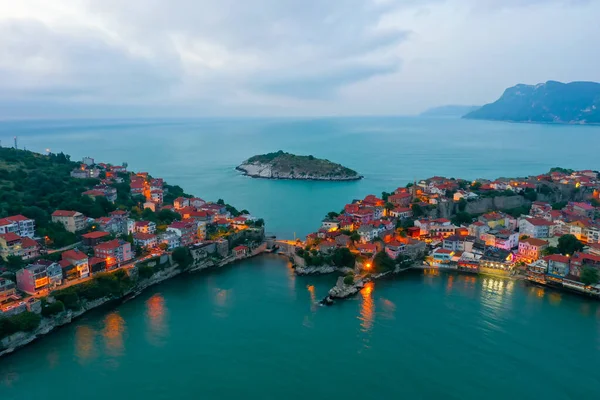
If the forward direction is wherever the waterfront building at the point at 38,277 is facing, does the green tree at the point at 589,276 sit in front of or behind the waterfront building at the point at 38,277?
in front

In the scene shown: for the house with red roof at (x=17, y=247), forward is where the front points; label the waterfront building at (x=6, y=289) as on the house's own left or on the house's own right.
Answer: on the house's own right

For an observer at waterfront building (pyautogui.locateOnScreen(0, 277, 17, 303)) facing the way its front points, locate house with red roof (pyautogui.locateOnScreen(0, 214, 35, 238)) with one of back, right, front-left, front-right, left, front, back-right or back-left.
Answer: back-left

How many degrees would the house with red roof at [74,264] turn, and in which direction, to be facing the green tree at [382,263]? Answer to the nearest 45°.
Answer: approximately 45° to its left

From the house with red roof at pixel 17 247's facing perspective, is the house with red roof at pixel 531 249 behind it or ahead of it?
ahead

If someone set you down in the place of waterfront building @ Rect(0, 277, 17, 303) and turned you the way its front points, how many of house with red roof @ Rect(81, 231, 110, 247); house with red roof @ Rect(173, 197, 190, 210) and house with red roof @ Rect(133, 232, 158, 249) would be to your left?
3

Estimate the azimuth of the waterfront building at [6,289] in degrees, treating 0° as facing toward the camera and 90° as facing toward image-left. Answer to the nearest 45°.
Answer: approximately 315°

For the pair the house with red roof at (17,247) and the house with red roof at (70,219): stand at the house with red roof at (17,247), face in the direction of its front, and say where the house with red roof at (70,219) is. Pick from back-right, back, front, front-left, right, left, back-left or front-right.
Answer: left

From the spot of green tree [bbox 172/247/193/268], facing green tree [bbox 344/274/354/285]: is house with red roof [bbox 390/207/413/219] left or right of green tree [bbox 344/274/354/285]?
left

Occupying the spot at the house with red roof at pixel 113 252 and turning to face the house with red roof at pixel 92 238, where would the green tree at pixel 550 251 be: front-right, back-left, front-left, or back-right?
back-right

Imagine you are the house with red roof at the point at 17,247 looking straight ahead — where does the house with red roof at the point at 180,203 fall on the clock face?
the house with red roof at the point at 180,203 is roughly at 9 o'clock from the house with red roof at the point at 17,247.

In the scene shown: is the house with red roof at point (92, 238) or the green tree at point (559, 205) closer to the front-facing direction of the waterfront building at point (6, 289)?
the green tree

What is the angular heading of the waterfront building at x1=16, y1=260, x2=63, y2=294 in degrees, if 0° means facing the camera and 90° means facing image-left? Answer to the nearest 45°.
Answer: approximately 315°

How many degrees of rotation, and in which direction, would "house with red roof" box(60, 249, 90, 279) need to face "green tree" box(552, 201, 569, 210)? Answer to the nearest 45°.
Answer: approximately 45° to its left

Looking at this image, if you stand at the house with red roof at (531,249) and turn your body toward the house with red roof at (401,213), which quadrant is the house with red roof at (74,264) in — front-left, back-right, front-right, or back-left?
front-left

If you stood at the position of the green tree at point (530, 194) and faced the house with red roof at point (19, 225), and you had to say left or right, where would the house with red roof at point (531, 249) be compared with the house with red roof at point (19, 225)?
left

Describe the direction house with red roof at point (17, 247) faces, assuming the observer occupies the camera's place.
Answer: facing the viewer and to the right of the viewer

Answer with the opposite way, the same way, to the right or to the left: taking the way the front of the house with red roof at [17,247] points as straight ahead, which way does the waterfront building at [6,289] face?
the same way

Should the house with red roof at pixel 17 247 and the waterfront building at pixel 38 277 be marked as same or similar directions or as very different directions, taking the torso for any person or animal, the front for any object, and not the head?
same or similar directions

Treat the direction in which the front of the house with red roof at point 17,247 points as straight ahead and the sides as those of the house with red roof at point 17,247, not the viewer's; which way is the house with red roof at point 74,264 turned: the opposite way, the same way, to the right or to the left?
the same way

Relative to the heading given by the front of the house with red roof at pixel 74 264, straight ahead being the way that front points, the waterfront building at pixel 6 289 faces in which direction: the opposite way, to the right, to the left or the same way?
the same way
